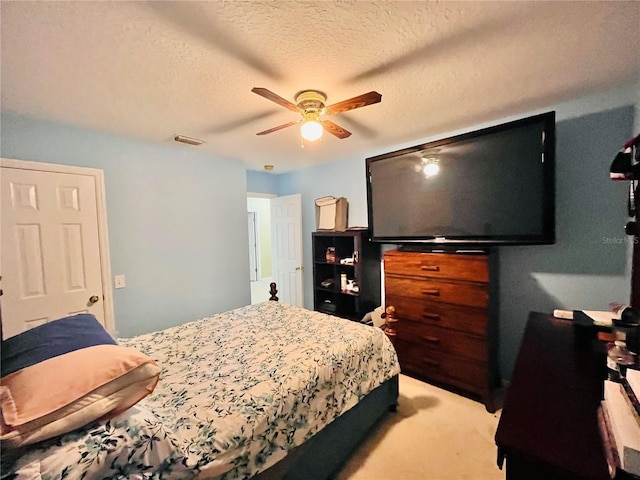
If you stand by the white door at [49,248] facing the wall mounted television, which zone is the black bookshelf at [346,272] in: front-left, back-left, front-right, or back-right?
front-left

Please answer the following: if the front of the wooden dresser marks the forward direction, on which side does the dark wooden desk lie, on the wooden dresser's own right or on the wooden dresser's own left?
on the wooden dresser's own left

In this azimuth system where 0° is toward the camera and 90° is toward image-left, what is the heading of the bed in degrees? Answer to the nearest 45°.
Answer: approximately 225°

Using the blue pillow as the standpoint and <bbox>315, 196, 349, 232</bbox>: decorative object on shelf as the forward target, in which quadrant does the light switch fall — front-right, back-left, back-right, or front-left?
front-left

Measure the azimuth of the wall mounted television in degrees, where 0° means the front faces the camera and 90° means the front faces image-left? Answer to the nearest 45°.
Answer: approximately 45°

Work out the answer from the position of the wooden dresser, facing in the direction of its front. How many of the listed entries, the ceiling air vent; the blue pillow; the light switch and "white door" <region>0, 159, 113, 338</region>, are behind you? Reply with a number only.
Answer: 0

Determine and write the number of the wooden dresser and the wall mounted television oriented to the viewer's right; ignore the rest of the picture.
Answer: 0

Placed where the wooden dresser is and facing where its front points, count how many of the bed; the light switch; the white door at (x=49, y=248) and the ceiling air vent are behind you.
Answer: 0

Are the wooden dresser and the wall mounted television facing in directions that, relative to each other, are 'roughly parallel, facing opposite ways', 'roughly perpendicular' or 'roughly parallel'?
roughly parallel

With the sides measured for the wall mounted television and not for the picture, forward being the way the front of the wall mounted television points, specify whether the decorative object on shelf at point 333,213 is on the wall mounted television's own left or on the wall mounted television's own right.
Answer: on the wall mounted television's own right

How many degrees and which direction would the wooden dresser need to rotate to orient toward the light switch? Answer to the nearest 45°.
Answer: approximately 45° to its right

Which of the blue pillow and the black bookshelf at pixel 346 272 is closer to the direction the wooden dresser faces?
the blue pillow

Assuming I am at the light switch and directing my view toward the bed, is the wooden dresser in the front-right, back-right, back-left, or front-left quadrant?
front-left

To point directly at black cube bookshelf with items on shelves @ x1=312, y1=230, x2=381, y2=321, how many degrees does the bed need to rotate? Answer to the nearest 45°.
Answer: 0° — it already faces it

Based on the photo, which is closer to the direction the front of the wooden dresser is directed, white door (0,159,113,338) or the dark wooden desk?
the white door

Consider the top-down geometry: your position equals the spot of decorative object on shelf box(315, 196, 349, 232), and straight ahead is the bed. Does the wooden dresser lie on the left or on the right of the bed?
left

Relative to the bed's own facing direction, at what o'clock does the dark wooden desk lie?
The dark wooden desk is roughly at 3 o'clock from the bed.

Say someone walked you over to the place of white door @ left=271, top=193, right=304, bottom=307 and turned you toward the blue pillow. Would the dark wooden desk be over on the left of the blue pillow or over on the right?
left
